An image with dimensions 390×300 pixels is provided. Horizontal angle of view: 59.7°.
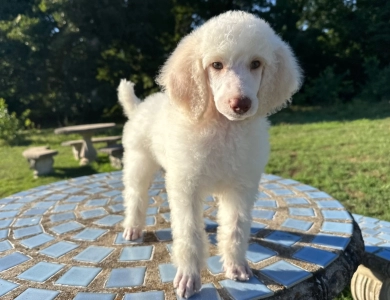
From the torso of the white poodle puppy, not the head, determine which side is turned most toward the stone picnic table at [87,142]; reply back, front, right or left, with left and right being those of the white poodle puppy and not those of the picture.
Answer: back

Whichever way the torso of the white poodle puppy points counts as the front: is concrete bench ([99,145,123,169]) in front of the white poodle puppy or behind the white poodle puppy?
behind

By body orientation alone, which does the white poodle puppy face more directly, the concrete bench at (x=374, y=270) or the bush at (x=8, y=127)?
the concrete bench

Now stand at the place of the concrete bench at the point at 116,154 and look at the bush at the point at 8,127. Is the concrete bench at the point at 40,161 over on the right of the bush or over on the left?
left

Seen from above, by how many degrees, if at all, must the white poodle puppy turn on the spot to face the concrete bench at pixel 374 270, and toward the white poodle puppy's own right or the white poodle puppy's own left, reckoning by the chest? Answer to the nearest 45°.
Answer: approximately 90° to the white poodle puppy's own left

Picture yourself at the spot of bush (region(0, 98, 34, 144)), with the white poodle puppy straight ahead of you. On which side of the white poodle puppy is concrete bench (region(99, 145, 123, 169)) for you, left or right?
left

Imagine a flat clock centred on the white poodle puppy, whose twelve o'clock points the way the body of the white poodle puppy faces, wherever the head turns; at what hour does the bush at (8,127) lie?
The bush is roughly at 6 o'clock from the white poodle puppy.

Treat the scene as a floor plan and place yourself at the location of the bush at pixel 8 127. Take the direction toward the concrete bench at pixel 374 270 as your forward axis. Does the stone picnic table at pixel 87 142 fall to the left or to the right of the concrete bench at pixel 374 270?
left

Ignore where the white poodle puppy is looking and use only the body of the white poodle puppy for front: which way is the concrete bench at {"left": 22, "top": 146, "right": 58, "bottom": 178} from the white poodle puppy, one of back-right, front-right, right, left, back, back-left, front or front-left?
back

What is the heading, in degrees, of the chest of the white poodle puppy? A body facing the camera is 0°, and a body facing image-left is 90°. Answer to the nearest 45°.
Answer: approximately 315°
